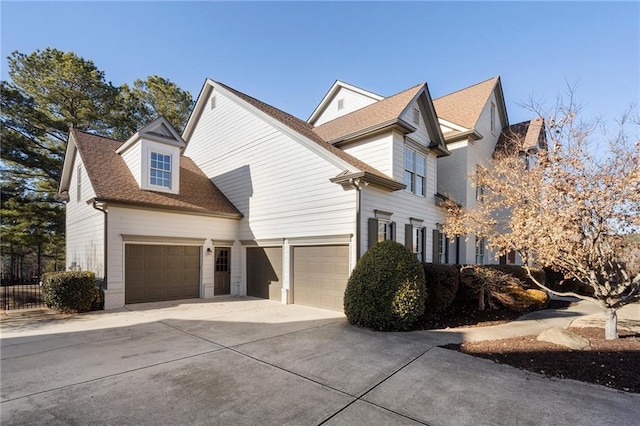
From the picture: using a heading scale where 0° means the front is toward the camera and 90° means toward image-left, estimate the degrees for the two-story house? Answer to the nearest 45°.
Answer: approximately 315°

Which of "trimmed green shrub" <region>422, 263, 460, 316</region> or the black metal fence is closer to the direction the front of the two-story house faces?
the trimmed green shrub

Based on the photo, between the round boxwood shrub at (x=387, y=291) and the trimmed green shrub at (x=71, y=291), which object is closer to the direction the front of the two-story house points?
the round boxwood shrub

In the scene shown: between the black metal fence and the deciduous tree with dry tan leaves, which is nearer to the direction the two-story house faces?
the deciduous tree with dry tan leaves

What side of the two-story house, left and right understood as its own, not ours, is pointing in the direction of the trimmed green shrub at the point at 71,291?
right

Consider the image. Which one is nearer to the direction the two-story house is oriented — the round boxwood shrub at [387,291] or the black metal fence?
the round boxwood shrub

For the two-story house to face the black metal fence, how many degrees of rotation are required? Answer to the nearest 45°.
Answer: approximately 135° to its right

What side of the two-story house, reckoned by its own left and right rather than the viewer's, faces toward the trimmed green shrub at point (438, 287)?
front

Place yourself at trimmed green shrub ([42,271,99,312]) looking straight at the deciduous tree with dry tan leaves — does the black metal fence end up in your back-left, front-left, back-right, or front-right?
back-left
